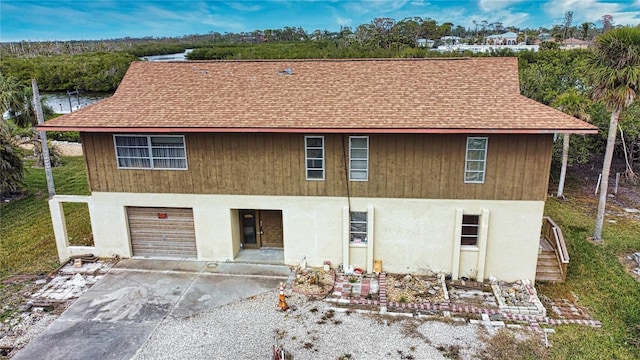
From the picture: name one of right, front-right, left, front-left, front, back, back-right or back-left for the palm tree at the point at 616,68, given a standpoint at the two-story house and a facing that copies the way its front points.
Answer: left

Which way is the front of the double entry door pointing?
toward the camera

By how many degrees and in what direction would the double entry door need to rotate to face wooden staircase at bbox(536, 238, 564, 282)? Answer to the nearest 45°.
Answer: approximately 90° to its left

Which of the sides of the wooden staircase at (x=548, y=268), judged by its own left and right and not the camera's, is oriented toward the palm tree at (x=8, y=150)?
right

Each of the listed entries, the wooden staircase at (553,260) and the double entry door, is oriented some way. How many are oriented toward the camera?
2

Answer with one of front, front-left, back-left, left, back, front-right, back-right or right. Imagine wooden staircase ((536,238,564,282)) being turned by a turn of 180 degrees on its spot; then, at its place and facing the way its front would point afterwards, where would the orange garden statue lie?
back-left

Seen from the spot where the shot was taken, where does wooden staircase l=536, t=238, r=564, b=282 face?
facing the viewer

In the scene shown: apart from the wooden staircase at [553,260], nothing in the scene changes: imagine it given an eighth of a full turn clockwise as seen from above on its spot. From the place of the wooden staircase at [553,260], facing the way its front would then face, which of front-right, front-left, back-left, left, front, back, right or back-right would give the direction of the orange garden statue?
front
